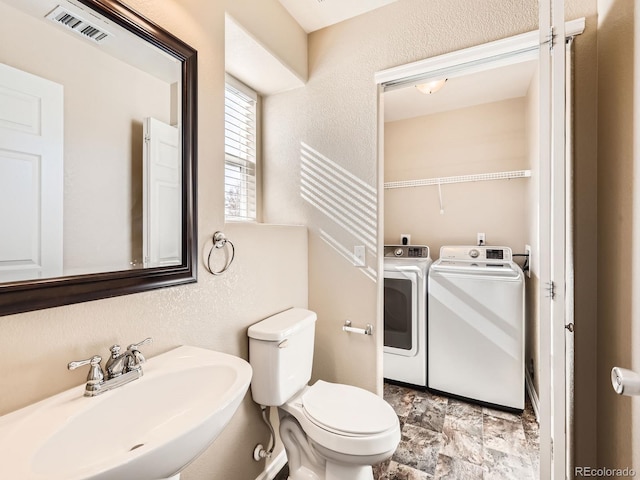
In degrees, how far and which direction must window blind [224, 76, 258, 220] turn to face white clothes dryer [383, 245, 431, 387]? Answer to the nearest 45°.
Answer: approximately 45° to its left

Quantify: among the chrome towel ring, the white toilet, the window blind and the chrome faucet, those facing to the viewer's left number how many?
0

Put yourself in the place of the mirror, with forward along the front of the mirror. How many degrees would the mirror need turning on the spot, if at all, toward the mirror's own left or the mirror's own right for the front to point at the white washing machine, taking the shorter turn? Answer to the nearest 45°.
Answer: approximately 45° to the mirror's own left

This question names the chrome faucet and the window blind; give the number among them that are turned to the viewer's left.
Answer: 0

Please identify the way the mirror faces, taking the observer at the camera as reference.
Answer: facing the viewer and to the right of the viewer

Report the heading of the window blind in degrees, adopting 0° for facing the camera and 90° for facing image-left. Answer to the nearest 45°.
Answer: approximately 315°

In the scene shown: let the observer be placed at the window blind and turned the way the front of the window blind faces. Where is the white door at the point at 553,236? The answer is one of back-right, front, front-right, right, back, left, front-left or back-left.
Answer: front

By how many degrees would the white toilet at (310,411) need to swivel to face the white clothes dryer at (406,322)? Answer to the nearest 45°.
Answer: approximately 90° to its left

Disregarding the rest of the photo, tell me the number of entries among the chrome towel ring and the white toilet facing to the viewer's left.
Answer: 0

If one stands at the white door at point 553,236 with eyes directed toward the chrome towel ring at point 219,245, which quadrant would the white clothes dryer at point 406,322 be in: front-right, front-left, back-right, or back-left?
front-right

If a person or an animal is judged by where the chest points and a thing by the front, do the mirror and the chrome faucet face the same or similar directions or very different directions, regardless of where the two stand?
same or similar directions
